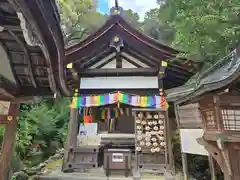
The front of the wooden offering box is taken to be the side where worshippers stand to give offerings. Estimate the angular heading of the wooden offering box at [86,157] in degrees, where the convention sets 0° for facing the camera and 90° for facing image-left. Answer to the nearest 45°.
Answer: approximately 0°

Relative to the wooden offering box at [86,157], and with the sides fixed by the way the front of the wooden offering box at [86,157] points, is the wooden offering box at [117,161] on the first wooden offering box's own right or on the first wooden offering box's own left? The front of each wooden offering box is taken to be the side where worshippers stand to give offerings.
on the first wooden offering box's own left

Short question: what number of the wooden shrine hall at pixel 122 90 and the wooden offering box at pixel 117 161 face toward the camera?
2

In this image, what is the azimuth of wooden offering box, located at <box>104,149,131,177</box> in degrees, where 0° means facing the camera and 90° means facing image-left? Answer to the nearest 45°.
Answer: approximately 0°
